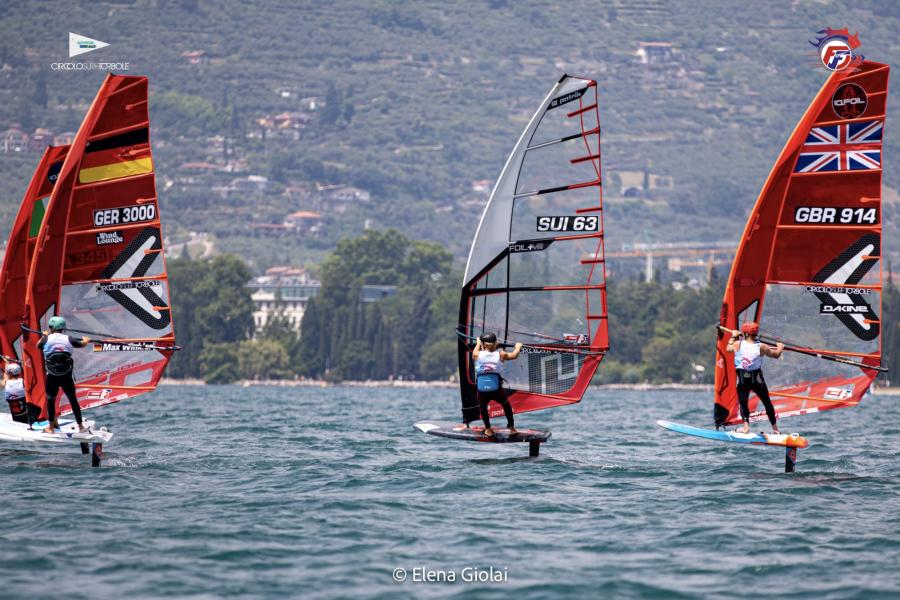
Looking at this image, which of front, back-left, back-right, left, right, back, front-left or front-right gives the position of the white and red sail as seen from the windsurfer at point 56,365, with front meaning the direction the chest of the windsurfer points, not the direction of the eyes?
right

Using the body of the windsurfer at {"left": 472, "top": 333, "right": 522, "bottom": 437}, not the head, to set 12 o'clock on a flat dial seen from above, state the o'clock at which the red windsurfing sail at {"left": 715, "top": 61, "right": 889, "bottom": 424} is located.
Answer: The red windsurfing sail is roughly at 3 o'clock from the windsurfer.

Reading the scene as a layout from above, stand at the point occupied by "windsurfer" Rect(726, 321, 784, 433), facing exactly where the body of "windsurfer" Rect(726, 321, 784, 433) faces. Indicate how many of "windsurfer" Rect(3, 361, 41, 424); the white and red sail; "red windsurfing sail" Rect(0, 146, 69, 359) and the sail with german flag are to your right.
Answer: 0

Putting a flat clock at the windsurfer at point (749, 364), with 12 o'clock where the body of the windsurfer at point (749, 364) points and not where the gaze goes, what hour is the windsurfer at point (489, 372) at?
the windsurfer at point (489, 372) is roughly at 9 o'clock from the windsurfer at point (749, 364).

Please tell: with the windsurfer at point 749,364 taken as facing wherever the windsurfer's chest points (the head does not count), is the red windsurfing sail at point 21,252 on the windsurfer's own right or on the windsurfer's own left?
on the windsurfer's own left

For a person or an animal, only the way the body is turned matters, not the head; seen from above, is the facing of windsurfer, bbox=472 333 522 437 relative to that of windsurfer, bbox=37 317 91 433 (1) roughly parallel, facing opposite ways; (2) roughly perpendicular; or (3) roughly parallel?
roughly parallel

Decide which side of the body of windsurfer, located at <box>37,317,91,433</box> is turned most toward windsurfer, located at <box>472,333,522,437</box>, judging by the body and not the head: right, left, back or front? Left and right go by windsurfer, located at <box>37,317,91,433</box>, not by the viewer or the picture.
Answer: right

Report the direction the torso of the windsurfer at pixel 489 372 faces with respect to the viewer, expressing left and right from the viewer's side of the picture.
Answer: facing away from the viewer

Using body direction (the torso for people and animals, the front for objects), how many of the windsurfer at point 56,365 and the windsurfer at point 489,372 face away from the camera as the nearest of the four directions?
2

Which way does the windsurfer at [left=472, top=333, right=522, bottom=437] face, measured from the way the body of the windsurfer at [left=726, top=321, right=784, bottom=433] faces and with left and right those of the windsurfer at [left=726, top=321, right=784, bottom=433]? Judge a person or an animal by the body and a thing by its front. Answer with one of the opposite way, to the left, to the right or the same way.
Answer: the same way

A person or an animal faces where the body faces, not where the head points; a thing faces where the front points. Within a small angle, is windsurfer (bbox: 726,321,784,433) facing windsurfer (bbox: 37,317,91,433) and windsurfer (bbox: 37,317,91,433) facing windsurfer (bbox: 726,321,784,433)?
no

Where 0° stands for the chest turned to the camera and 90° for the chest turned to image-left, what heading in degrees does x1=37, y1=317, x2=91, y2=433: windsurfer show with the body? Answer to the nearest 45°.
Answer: approximately 180°

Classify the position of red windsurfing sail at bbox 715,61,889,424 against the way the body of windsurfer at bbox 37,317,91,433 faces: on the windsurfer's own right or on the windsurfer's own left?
on the windsurfer's own right

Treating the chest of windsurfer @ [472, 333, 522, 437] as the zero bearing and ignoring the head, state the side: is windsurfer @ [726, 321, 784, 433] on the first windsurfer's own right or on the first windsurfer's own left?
on the first windsurfer's own right

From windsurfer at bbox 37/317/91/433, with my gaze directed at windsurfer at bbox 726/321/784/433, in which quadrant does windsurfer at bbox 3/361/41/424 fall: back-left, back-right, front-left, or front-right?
back-left
